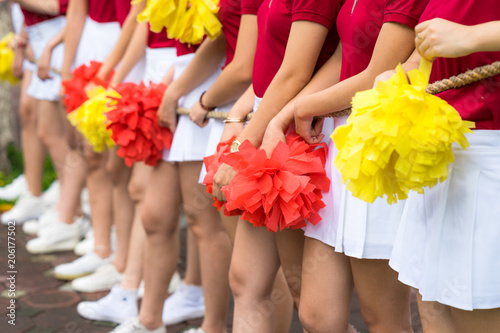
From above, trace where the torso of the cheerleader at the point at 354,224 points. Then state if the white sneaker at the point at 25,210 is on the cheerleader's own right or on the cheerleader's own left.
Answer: on the cheerleader's own right

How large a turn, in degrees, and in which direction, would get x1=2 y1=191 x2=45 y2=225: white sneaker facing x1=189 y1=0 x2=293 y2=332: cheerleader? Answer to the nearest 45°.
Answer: approximately 90° to its left

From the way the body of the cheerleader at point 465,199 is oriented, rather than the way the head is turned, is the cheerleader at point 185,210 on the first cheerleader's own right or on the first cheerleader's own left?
on the first cheerleader's own right

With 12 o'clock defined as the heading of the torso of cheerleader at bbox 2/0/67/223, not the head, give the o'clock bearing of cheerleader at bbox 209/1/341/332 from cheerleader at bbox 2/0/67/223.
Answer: cheerleader at bbox 209/1/341/332 is roughly at 10 o'clock from cheerleader at bbox 2/0/67/223.

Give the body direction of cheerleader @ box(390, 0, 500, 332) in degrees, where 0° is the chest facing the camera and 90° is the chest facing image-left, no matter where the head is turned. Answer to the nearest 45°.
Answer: approximately 45°
